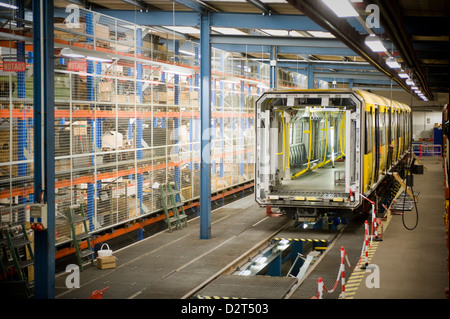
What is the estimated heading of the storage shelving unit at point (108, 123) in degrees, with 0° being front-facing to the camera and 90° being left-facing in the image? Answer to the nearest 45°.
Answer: approximately 315°

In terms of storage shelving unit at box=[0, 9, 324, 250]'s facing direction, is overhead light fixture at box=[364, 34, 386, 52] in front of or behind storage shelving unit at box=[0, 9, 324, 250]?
in front

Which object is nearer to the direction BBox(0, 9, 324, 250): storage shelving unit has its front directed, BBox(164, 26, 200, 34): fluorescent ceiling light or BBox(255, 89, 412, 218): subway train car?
the subway train car

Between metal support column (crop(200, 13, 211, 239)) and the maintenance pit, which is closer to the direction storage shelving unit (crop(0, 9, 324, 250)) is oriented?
the maintenance pit

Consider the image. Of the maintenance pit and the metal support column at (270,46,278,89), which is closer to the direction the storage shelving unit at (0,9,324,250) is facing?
the maintenance pit

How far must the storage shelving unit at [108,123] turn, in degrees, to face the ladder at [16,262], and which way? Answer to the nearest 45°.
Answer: approximately 45° to its right

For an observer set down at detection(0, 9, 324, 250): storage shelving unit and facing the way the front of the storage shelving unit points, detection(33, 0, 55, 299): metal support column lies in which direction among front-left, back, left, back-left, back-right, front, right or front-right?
front-right

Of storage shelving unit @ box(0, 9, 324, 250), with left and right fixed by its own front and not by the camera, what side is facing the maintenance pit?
front

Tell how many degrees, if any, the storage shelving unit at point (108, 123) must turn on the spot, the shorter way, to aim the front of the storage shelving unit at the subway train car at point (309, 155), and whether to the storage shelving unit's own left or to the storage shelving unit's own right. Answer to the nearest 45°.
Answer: approximately 45° to the storage shelving unit's own left
